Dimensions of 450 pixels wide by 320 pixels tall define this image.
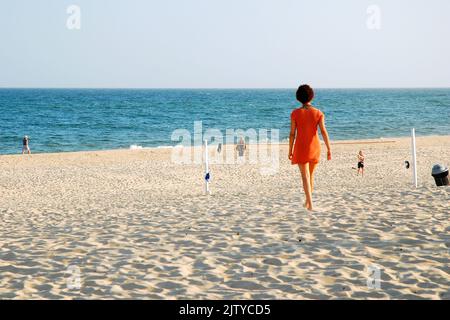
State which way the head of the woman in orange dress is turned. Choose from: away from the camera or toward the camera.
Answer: away from the camera

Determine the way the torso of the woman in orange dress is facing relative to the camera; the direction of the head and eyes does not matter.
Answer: away from the camera
